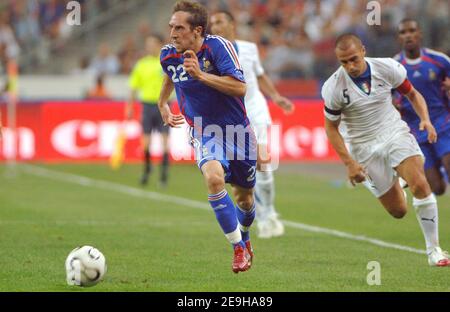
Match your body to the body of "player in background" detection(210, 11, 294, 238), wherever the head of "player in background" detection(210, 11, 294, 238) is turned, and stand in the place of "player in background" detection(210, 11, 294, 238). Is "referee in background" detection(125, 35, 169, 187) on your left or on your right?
on your right

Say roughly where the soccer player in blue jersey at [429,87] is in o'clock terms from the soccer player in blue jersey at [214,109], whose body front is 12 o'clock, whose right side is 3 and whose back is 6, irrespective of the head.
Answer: the soccer player in blue jersey at [429,87] is roughly at 6 o'clock from the soccer player in blue jersey at [214,109].

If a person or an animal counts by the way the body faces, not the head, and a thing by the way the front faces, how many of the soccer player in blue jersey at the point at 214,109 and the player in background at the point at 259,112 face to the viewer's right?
0

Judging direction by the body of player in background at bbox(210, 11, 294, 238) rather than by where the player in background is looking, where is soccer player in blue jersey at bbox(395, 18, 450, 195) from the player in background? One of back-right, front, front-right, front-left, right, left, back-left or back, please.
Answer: back-left

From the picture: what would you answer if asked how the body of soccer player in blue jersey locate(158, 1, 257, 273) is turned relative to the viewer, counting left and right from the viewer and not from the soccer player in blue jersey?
facing the viewer and to the left of the viewer

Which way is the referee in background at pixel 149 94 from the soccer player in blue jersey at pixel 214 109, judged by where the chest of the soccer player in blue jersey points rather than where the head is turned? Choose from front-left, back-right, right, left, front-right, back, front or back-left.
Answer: back-right

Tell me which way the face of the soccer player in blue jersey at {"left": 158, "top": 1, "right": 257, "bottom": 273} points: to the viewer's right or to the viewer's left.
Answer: to the viewer's left
